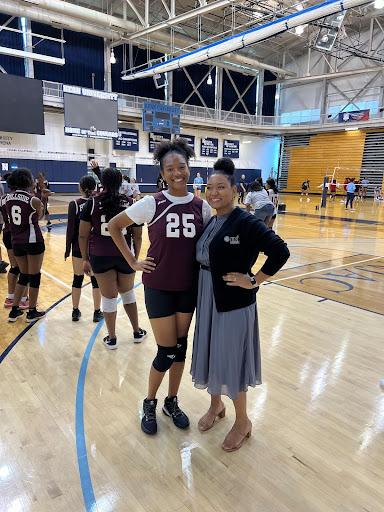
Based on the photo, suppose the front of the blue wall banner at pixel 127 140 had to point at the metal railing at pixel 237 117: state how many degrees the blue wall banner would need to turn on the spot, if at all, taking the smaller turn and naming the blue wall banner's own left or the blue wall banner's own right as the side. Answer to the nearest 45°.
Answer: approximately 90° to the blue wall banner's own left

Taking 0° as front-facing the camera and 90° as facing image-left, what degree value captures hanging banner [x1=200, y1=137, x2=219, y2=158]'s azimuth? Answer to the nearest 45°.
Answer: approximately 0°

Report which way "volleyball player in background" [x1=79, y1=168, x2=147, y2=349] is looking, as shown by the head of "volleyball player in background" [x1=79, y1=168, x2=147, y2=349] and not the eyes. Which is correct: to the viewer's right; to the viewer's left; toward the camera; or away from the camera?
away from the camera

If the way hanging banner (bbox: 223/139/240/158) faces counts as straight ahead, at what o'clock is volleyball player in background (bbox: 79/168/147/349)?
The volleyball player in background is roughly at 12 o'clock from the hanging banner.

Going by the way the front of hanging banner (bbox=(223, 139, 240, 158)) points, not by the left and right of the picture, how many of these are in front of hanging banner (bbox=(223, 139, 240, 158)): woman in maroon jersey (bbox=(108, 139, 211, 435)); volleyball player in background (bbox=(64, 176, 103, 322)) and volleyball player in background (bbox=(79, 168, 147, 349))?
3

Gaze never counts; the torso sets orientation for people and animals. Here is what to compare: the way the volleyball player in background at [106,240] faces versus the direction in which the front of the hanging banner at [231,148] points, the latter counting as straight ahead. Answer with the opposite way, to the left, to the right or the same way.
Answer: the opposite way

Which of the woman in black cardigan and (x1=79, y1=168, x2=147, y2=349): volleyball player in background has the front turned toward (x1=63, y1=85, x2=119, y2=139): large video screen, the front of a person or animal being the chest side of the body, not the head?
the volleyball player in background

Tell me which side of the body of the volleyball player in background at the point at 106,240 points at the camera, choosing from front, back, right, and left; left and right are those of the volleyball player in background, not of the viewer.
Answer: back

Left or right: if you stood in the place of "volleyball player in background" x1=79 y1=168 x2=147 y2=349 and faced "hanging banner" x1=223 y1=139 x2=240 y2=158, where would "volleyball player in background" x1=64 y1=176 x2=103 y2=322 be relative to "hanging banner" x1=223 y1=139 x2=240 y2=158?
left

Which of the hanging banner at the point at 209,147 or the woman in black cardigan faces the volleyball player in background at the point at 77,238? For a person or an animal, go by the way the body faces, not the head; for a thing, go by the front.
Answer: the hanging banner

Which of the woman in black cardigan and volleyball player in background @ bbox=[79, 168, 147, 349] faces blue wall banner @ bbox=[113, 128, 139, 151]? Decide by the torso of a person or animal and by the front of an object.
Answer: the volleyball player in background
